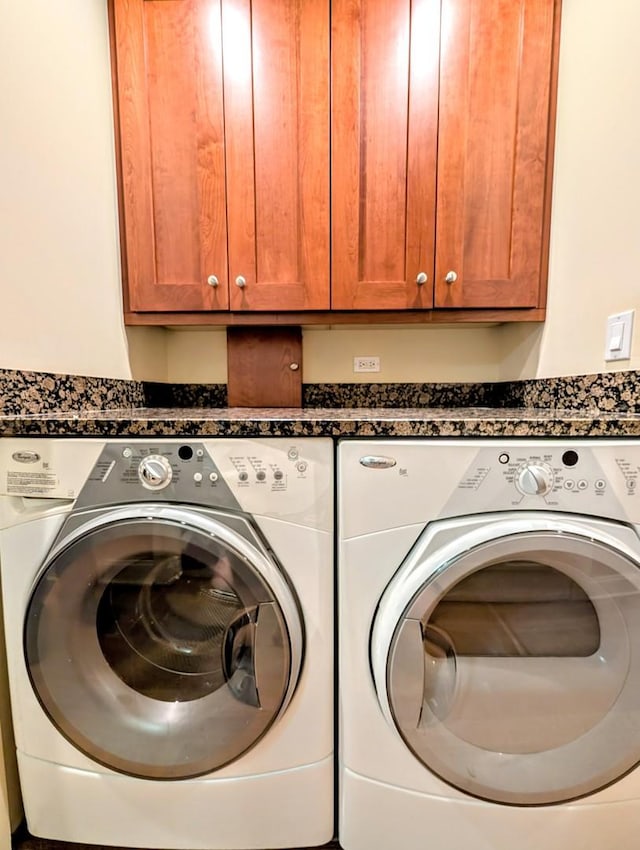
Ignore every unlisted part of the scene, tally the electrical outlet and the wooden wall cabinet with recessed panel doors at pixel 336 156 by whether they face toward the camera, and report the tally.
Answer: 2

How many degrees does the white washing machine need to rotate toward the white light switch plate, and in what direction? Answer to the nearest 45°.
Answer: approximately 90° to its left

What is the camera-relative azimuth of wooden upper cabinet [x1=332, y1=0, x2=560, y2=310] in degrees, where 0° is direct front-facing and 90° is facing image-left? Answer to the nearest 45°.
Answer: approximately 0°

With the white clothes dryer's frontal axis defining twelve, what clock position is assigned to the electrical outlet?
The electrical outlet is roughly at 5 o'clock from the white clothes dryer.
